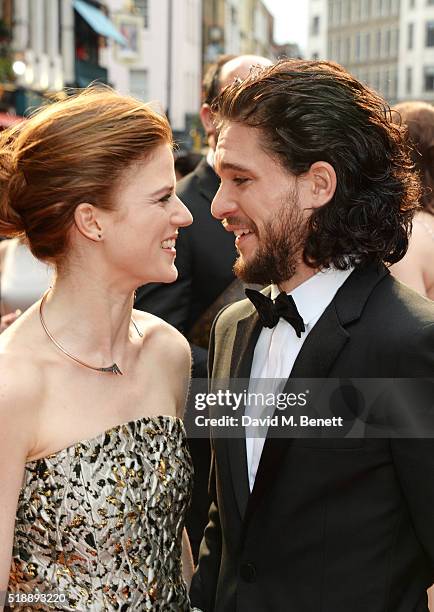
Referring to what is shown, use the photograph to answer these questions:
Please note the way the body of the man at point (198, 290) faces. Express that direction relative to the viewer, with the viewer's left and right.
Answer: facing the viewer and to the right of the viewer

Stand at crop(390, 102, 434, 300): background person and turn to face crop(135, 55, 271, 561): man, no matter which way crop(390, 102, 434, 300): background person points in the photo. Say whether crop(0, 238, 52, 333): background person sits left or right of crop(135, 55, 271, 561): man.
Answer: right

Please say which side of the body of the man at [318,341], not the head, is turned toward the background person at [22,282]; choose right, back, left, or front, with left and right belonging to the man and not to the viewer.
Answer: right

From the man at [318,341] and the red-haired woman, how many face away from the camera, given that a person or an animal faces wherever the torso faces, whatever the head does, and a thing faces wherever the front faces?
0

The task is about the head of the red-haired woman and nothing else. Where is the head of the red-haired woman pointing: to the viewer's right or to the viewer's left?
to the viewer's right

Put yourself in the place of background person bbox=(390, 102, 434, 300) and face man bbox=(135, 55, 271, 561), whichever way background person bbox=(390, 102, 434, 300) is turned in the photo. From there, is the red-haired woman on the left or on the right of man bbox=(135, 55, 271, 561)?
left

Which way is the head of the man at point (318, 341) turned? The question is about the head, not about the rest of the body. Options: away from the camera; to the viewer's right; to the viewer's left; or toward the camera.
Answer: to the viewer's left

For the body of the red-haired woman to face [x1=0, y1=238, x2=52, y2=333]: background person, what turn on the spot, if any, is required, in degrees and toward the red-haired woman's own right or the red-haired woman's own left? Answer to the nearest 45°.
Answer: approximately 135° to the red-haired woman's own left

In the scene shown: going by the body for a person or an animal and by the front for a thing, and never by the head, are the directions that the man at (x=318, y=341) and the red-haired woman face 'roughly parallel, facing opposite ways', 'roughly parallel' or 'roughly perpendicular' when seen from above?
roughly perpendicular

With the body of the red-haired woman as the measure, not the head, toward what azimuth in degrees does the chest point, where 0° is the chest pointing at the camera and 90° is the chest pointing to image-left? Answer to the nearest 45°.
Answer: approximately 315°

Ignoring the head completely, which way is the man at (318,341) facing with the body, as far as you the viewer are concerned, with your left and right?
facing the viewer and to the left of the viewer

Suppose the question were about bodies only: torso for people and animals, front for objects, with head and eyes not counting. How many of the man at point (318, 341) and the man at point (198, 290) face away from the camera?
0
